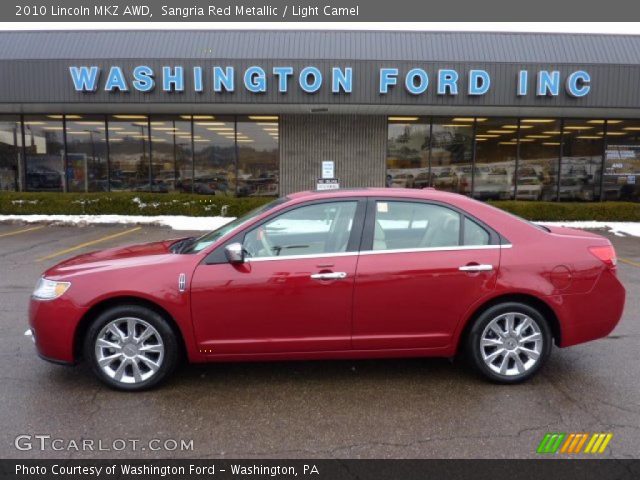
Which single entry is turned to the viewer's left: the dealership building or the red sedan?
the red sedan

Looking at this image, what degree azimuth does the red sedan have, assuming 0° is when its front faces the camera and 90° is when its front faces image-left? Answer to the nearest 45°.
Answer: approximately 90°

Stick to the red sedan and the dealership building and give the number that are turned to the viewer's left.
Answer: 1

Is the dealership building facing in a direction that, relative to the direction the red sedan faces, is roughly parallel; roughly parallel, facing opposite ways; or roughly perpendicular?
roughly perpendicular

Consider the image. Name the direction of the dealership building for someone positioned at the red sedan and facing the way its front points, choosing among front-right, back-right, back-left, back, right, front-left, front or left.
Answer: right

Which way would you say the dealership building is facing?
toward the camera

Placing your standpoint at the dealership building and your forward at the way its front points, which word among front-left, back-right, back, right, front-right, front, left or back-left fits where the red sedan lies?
front
